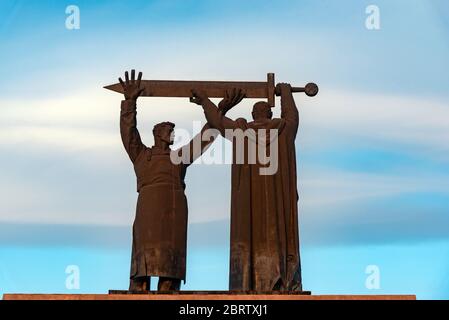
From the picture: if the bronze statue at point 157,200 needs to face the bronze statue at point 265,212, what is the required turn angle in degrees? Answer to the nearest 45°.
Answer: approximately 45° to its left

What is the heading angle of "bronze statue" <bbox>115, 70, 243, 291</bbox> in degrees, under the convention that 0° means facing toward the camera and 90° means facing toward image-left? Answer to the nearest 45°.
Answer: approximately 315°
